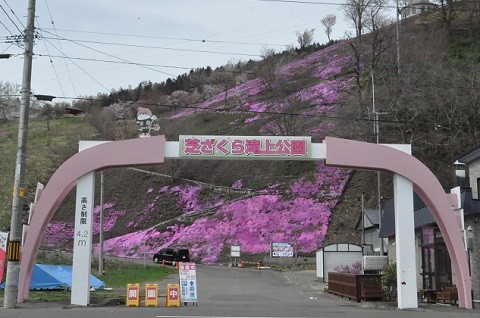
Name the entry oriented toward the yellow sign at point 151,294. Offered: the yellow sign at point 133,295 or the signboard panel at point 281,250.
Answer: the signboard panel

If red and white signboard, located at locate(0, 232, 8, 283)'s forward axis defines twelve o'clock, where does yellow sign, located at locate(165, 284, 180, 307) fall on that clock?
The yellow sign is roughly at 10 o'clock from the red and white signboard.

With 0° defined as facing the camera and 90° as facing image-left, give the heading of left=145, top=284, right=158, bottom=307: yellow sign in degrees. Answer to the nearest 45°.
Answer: approximately 0°

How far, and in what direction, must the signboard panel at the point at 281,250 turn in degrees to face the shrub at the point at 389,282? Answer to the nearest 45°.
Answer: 0° — it already faces it

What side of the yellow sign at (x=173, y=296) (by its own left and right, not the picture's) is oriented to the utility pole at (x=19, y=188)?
right

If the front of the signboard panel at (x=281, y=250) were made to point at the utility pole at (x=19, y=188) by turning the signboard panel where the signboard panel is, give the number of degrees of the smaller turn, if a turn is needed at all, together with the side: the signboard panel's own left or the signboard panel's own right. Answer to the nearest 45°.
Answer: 0° — it already faces it

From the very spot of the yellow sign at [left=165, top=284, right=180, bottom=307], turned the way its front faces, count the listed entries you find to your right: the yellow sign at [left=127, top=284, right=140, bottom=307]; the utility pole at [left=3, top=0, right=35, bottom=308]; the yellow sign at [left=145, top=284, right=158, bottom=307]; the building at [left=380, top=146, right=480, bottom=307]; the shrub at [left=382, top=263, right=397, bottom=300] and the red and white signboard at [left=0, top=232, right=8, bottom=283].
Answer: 4

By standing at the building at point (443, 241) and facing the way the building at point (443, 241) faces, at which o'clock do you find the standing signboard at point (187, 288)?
The standing signboard is roughly at 12 o'clock from the building.
